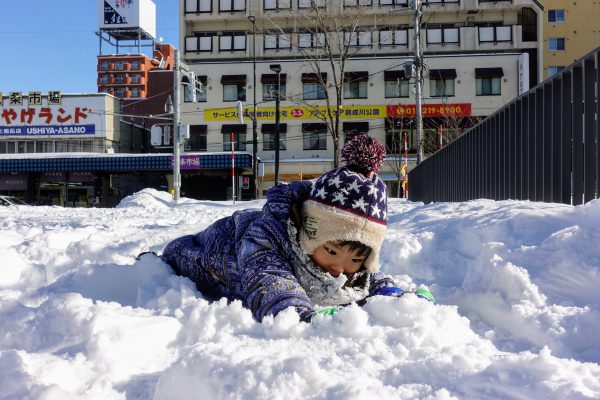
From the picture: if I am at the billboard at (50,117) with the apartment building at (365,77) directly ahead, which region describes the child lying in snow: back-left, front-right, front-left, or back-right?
front-right

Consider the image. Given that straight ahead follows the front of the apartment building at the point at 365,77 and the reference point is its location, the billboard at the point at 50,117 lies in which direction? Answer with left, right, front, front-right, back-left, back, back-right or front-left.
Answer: right

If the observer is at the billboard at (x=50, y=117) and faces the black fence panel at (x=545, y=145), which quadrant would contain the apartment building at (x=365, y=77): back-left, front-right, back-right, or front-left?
front-left

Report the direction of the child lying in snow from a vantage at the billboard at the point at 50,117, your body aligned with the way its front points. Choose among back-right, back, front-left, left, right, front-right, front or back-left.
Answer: front

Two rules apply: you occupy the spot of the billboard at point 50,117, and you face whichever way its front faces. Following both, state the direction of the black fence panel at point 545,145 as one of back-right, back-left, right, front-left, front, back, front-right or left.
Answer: front

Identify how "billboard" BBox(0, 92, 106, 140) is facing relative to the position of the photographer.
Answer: facing the viewer

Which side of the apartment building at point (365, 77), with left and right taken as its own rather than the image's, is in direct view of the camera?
front

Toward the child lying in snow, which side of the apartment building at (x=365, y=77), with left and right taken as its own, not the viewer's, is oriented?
front

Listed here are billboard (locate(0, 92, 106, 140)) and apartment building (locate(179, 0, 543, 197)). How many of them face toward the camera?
2

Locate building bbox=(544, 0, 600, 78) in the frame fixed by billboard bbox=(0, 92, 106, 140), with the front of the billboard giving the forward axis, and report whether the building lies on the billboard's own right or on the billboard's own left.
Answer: on the billboard's own left

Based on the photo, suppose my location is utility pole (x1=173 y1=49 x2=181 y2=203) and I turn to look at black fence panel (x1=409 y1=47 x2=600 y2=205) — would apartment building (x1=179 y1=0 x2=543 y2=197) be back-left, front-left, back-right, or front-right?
back-left
